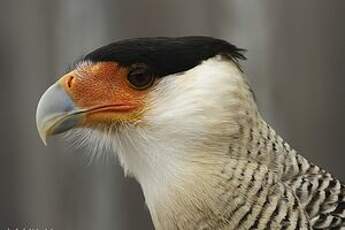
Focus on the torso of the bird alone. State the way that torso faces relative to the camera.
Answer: to the viewer's left
